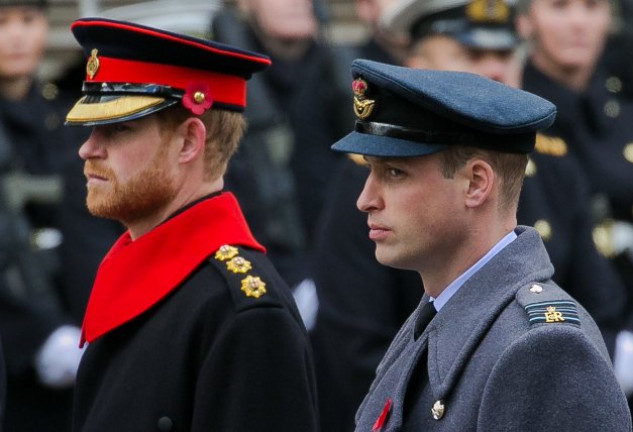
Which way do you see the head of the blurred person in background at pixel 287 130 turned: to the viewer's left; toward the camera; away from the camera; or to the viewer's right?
toward the camera

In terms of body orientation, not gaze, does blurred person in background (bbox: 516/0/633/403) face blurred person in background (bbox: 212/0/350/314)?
no

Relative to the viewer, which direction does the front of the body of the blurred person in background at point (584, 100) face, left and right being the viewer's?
facing the viewer and to the right of the viewer

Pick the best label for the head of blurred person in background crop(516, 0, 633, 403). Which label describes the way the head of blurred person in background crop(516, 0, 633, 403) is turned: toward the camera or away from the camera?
toward the camera

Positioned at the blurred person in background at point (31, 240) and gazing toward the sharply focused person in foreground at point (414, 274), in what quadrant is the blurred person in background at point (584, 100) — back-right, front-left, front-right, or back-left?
front-left

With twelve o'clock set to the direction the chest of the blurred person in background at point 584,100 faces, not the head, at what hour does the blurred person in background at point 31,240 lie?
the blurred person in background at point 31,240 is roughly at 4 o'clock from the blurred person in background at point 584,100.

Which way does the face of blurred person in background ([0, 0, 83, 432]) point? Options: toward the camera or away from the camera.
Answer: toward the camera

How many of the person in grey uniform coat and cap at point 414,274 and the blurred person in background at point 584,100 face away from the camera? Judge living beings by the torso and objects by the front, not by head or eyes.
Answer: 0

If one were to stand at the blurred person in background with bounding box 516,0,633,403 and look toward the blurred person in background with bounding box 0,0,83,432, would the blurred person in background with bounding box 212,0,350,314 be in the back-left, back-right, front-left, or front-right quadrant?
front-right

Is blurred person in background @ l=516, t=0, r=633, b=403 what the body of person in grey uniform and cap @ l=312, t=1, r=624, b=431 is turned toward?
no
